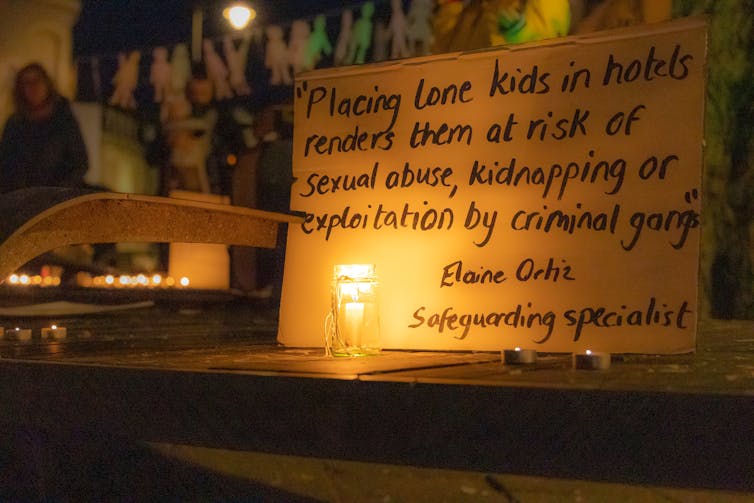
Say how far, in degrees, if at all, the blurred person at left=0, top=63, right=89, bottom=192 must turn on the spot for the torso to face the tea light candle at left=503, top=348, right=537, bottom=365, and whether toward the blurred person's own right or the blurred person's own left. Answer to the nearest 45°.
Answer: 0° — they already face it

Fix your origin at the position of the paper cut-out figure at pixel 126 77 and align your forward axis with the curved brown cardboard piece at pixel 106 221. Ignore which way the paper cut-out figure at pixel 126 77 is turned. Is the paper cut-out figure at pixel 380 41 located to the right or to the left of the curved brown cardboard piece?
left

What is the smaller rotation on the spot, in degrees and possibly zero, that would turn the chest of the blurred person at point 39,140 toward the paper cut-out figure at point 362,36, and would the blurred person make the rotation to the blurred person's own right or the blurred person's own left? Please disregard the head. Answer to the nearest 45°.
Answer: approximately 45° to the blurred person's own left

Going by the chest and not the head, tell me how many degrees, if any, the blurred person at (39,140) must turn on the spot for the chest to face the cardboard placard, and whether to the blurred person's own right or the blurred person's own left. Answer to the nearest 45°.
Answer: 0° — they already face it

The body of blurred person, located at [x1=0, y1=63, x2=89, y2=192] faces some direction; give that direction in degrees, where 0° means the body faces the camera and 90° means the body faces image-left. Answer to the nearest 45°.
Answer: approximately 0°

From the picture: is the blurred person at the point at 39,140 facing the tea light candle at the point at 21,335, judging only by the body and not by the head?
yes

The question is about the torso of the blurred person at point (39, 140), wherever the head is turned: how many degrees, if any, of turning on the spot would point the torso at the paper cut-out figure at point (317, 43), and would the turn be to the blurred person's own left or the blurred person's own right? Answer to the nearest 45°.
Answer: approximately 45° to the blurred person's own left

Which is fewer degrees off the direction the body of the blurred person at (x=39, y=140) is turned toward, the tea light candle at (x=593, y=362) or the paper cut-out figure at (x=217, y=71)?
the tea light candle

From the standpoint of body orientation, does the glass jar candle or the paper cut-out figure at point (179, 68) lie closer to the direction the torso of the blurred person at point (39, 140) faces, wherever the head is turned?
the glass jar candle

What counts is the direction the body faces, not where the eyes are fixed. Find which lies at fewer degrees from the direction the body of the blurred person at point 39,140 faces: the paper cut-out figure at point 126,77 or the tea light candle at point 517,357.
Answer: the tea light candle

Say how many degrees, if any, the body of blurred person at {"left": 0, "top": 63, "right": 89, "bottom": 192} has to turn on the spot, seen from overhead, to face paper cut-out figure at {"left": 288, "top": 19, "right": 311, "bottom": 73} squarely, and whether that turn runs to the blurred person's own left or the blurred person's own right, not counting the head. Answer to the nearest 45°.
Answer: approximately 45° to the blurred person's own left
